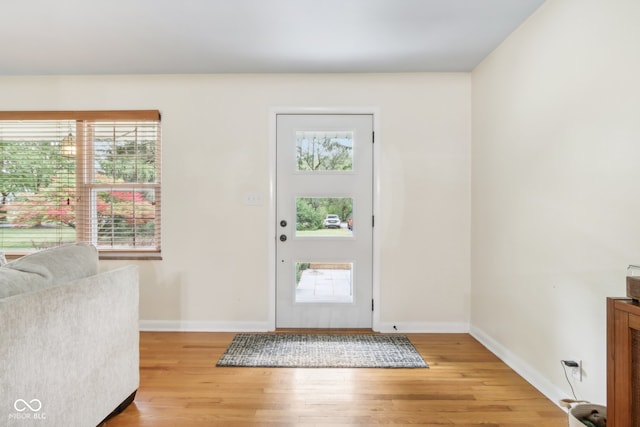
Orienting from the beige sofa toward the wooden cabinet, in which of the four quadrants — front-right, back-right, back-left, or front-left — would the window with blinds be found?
back-left

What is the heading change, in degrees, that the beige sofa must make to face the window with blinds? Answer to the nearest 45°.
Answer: approximately 45° to its right

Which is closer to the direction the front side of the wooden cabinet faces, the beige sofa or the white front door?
the beige sofa

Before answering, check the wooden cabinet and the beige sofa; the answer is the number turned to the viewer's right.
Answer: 0

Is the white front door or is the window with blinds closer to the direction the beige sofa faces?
the window with blinds

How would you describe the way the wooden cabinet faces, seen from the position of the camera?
facing the viewer and to the left of the viewer

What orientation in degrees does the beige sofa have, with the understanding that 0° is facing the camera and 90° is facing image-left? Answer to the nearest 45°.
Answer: approximately 135°

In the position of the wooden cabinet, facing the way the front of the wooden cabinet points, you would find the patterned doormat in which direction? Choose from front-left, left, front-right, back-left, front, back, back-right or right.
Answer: front-right

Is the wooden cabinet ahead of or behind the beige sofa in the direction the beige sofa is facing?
behind

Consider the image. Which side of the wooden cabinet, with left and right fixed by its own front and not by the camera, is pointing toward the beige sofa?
front

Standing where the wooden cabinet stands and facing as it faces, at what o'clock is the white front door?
The white front door is roughly at 2 o'clock from the wooden cabinet.
